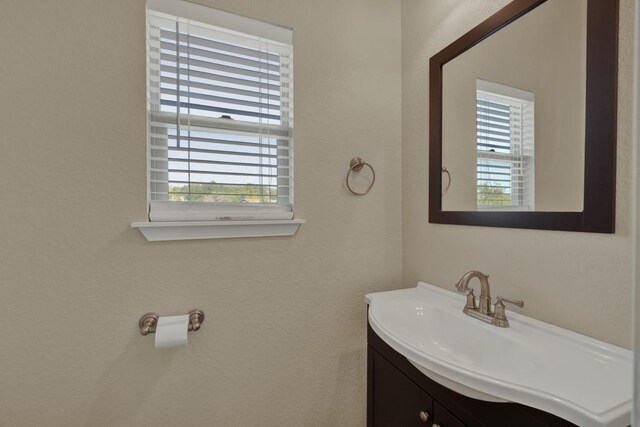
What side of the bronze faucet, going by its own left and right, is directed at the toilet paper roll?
front

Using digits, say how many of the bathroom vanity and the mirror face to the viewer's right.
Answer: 0

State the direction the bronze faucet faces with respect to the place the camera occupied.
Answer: facing the viewer and to the left of the viewer

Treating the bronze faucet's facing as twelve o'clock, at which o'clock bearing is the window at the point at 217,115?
The window is roughly at 1 o'clock from the bronze faucet.
